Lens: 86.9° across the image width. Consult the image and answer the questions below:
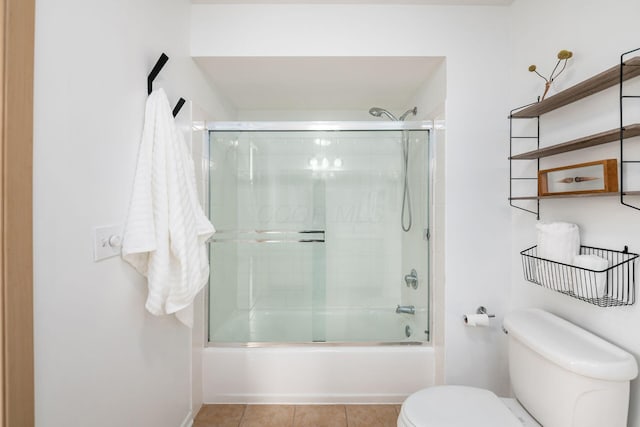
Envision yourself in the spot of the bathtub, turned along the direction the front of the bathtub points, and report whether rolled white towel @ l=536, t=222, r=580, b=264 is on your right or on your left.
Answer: on your left

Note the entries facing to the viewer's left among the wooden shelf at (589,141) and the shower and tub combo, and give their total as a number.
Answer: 1

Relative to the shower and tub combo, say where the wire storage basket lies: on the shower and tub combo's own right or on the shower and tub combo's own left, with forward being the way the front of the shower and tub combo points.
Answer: on the shower and tub combo's own left

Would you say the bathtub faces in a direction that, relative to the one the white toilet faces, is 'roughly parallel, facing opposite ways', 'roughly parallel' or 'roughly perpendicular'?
roughly perpendicular

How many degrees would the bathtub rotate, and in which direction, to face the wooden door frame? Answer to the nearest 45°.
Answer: approximately 45° to its right

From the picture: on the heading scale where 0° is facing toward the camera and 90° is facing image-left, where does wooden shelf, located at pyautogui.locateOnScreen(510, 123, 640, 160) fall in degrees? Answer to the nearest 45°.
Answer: approximately 90°
